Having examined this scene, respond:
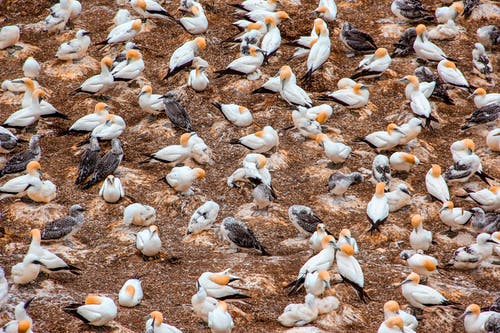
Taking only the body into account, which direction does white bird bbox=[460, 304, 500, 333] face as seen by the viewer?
to the viewer's left

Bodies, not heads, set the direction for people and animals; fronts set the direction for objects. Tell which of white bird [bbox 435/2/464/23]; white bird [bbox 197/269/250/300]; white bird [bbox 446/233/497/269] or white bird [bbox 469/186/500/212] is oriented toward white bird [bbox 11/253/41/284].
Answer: white bird [bbox 197/269/250/300]

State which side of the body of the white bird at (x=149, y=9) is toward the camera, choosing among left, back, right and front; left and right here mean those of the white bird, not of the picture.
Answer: left

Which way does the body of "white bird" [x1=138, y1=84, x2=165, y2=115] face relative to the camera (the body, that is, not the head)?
to the viewer's left

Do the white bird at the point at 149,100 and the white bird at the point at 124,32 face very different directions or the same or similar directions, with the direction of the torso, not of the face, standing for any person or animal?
very different directions

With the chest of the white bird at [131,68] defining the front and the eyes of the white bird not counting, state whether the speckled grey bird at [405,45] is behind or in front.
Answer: in front

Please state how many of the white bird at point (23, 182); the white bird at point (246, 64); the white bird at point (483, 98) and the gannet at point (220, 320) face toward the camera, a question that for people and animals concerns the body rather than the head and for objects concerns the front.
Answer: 1

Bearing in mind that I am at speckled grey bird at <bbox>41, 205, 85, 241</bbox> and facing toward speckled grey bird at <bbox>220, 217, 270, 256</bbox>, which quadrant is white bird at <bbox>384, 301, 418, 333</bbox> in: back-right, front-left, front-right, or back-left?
front-right

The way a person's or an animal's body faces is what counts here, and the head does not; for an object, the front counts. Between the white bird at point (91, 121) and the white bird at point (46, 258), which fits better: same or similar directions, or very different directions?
very different directions

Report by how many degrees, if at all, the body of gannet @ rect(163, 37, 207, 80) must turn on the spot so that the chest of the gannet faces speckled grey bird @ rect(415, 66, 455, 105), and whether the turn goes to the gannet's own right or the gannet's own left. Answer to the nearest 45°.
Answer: approximately 45° to the gannet's own right

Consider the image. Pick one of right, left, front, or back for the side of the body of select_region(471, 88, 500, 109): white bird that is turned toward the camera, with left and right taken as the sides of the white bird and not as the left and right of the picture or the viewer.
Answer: left
